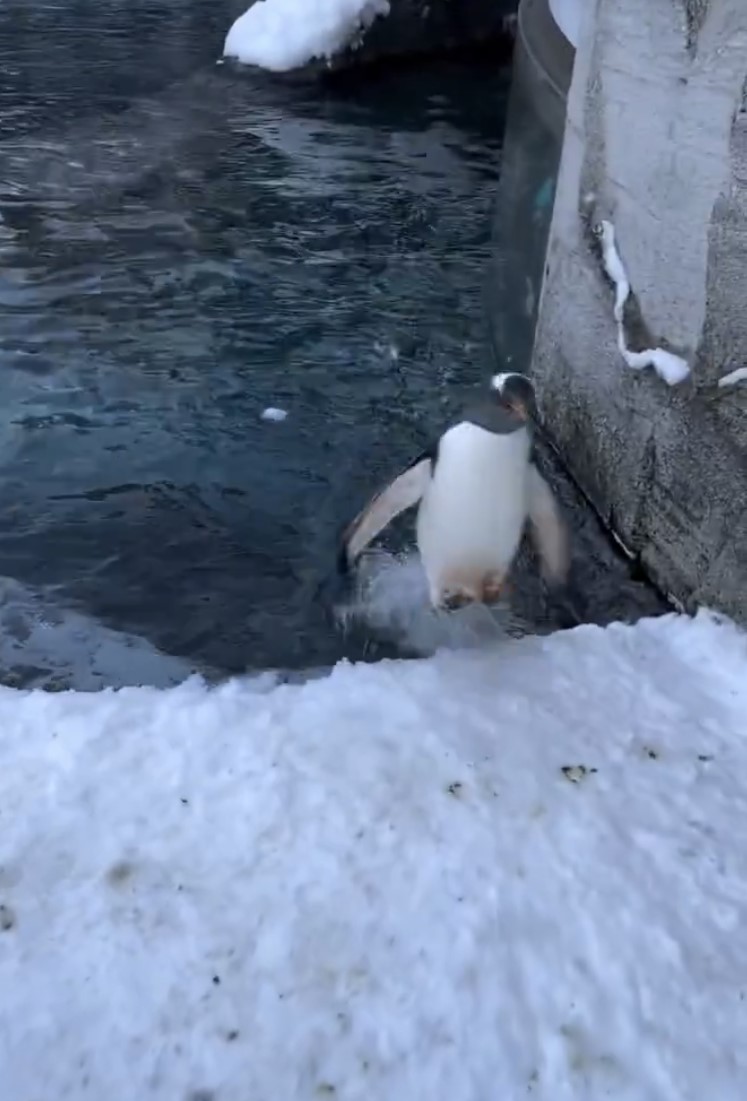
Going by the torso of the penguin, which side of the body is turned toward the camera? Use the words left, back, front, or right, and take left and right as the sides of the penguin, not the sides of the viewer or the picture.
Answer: front
